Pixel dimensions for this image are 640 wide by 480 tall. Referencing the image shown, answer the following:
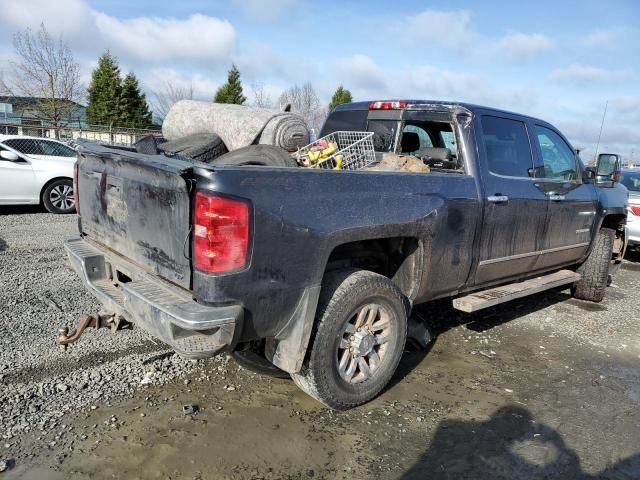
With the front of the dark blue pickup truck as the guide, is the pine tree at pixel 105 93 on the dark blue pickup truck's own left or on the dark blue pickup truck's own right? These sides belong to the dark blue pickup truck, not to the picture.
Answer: on the dark blue pickup truck's own left

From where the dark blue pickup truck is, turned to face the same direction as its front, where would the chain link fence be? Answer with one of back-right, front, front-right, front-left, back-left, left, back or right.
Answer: left

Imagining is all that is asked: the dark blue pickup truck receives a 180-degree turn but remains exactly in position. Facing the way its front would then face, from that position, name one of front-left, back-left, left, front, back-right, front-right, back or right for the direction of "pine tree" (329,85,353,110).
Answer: back-right

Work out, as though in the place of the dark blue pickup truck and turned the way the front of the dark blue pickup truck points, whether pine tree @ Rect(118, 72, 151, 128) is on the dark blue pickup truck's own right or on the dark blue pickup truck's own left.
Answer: on the dark blue pickup truck's own left

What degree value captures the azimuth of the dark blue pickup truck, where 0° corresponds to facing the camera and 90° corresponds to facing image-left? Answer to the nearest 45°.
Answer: approximately 225°

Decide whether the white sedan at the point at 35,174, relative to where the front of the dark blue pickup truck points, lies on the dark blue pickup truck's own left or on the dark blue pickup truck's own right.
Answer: on the dark blue pickup truck's own left
